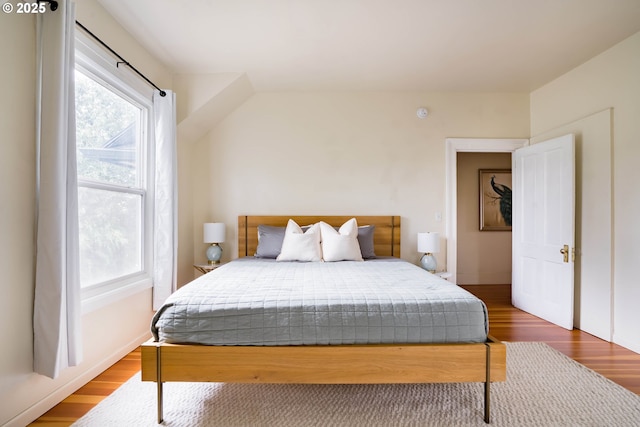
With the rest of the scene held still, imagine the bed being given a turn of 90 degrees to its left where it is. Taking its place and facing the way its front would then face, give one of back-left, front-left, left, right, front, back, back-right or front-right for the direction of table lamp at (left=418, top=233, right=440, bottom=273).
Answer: front-left

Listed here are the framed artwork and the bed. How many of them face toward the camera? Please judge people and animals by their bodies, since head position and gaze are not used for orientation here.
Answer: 2

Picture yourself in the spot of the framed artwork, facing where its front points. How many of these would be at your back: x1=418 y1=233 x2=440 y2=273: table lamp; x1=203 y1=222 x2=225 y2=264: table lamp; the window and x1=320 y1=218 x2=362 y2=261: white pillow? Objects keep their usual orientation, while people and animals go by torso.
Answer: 0

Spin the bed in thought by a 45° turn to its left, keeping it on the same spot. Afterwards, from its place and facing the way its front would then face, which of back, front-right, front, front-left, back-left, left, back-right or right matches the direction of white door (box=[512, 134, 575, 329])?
left

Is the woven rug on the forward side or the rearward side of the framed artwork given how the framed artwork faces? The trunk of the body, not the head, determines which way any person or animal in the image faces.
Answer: on the forward side

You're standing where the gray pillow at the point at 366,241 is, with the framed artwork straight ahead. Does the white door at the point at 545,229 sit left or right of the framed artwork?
right

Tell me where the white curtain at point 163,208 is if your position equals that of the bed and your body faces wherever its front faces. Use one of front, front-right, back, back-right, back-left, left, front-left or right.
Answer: back-right

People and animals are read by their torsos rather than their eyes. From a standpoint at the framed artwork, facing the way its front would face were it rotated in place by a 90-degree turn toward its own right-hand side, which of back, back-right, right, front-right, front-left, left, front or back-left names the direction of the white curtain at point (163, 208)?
front-left

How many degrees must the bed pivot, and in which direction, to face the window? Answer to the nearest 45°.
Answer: approximately 135° to its right

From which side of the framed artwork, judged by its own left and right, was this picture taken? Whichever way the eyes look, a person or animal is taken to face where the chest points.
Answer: front

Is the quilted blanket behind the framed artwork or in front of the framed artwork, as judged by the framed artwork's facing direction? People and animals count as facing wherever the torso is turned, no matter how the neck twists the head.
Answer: in front

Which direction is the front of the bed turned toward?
toward the camera

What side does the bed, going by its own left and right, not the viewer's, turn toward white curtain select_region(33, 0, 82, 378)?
right

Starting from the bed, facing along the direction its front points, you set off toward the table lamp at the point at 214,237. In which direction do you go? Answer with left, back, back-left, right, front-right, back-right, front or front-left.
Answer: back-right
